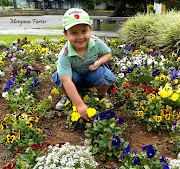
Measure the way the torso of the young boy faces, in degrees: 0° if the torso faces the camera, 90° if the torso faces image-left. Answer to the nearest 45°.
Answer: approximately 0°

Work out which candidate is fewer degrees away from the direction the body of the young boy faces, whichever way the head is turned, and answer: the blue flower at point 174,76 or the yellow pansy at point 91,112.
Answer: the yellow pansy
